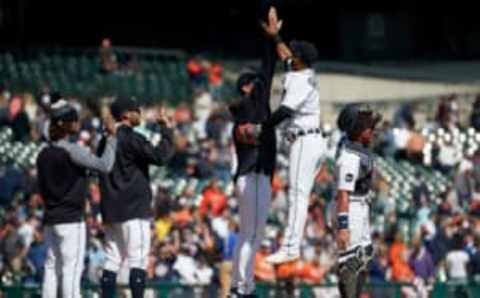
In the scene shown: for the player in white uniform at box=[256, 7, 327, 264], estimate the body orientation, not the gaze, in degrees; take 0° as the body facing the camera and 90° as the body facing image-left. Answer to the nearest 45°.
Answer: approximately 90°

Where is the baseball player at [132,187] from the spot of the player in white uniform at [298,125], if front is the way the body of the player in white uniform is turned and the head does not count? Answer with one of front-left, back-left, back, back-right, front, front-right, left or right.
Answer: front

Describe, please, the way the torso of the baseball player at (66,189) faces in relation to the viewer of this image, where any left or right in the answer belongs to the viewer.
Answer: facing away from the viewer and to the right of the viewer

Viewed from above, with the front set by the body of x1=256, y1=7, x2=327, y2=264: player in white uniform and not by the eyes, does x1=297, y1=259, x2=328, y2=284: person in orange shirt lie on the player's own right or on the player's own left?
on the player's own right

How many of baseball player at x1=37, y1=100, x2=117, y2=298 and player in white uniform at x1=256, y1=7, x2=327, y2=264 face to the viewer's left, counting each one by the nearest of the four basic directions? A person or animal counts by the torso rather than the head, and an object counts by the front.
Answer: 1

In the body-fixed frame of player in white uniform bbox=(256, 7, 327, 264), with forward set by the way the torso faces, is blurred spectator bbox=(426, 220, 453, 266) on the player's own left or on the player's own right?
on the player's own right

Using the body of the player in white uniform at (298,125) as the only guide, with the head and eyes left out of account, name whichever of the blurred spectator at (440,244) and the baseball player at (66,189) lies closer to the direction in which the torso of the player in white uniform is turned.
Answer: the baseball player

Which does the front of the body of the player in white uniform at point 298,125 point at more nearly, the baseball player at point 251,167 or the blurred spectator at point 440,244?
the baseball player

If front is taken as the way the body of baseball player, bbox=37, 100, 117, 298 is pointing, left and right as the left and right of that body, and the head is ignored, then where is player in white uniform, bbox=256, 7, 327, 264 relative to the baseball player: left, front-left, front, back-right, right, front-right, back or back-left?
front-right
